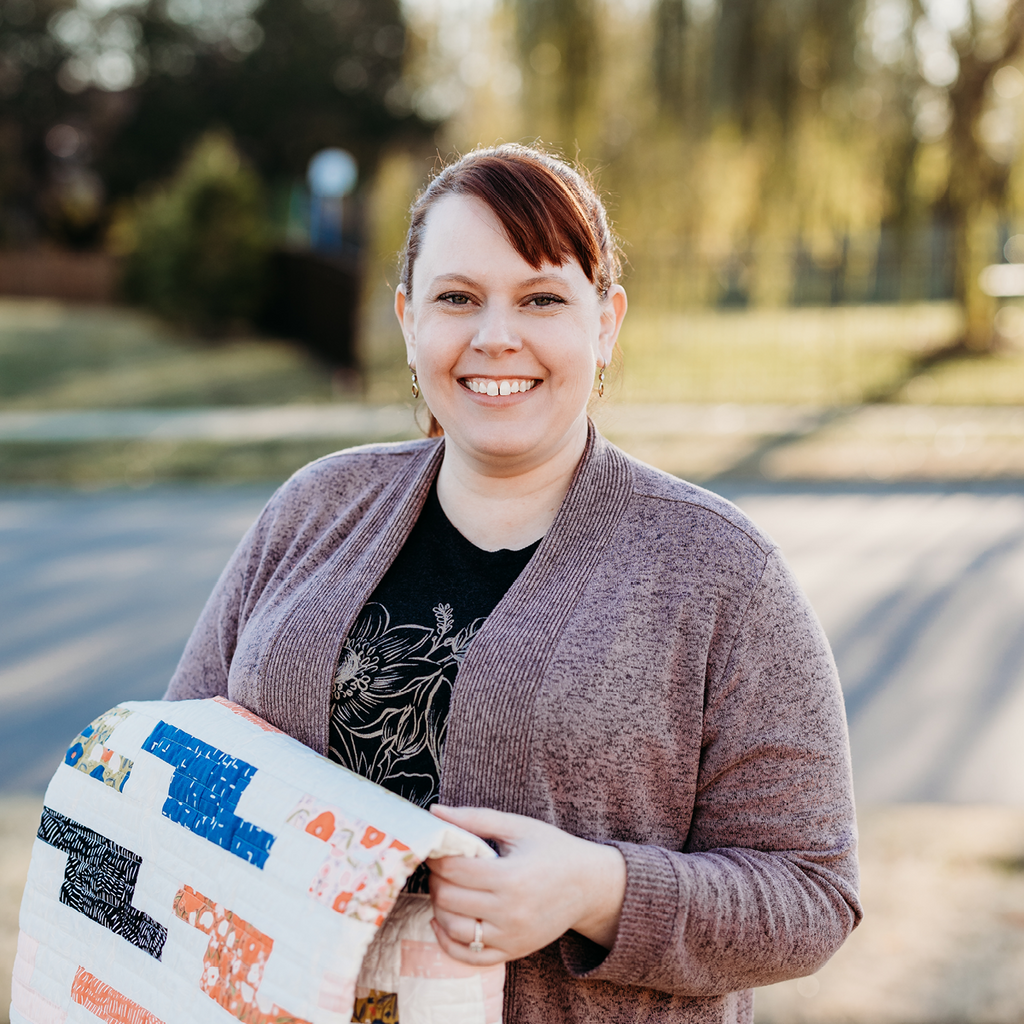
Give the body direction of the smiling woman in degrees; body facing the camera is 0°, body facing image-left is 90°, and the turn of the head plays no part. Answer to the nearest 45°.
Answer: approximately 45°

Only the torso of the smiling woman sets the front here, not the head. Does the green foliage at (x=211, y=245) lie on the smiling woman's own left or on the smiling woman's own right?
on the smiling woman's own right

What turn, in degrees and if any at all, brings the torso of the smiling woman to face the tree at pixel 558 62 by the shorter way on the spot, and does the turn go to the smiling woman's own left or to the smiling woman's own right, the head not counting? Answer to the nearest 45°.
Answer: approximately 135° to the smiling woman's own right

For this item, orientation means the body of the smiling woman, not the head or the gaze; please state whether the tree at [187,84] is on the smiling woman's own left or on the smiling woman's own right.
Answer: on the smiling woman's own right

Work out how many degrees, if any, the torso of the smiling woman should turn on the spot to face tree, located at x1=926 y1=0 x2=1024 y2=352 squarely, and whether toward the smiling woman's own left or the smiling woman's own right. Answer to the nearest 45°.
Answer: approximately 135° to the smiling woman's own right
